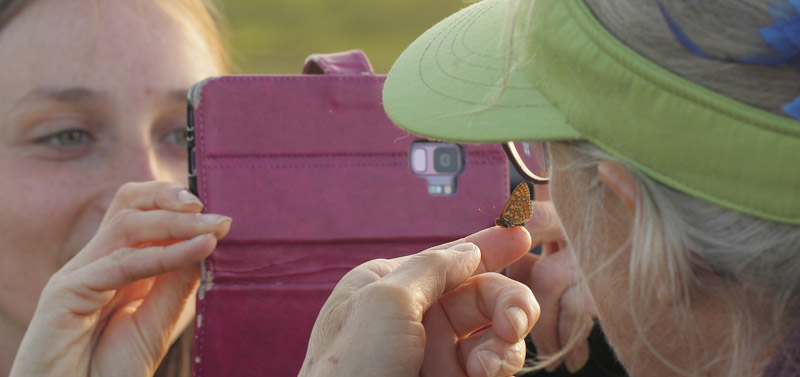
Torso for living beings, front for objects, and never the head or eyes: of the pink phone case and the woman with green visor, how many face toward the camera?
0

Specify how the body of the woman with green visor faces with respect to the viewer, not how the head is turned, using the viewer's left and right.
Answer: facing away from the viewer and to the left of the viewer

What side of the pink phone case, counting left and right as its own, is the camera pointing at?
back

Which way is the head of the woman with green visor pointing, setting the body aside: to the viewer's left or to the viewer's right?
to the viewer's left

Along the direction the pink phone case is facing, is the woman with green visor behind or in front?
behind

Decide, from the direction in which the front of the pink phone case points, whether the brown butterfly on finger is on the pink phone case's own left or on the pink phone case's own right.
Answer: on the pink phone case's own right

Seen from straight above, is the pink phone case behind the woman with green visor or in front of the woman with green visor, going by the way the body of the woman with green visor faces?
in front
